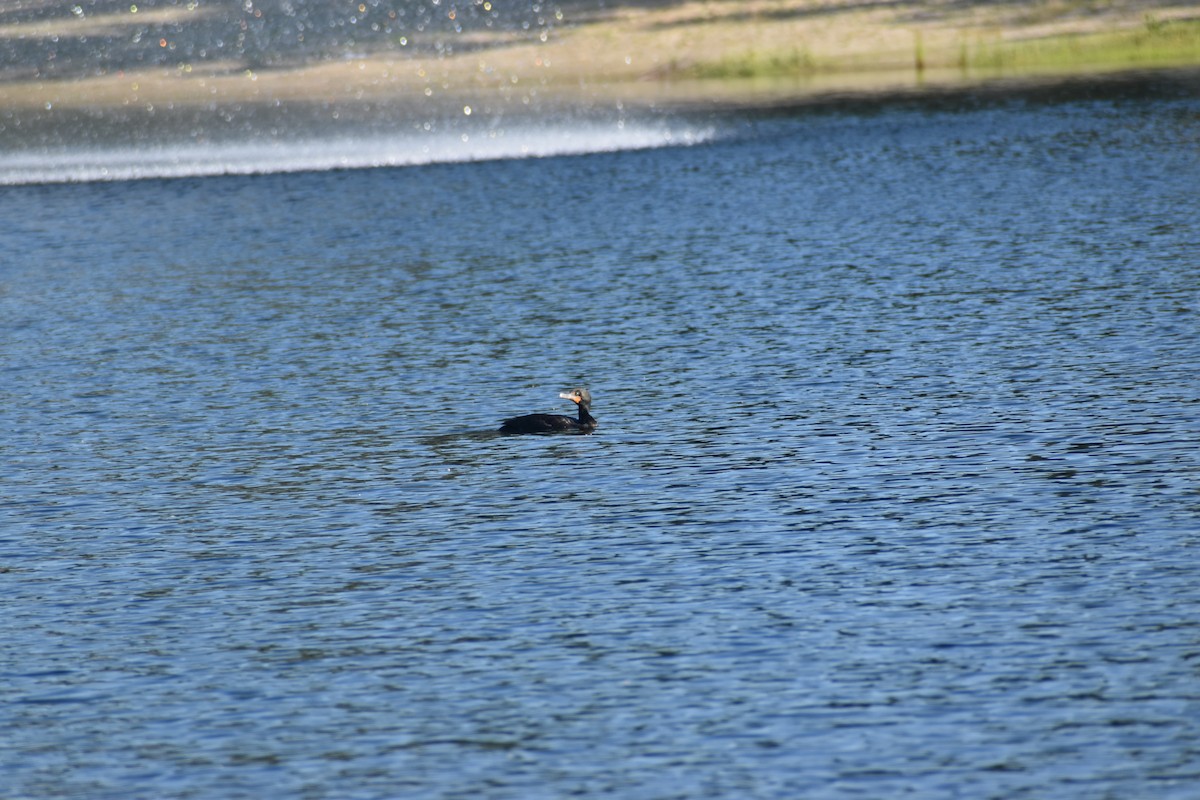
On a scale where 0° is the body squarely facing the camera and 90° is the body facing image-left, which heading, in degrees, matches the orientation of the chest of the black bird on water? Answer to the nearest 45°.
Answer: approximately 270°
